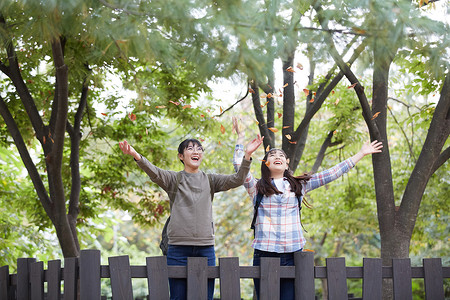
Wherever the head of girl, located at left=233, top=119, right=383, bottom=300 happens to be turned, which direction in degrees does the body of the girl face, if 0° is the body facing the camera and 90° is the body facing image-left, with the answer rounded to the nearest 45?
approximately 0°
